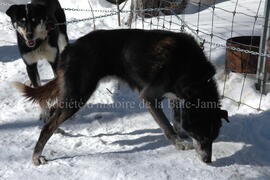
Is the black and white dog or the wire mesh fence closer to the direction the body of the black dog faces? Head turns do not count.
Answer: the wire mesh fence

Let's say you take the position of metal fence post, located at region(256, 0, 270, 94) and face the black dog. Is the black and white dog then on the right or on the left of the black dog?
right

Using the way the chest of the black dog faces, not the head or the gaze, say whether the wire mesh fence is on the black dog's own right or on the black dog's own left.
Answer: on the black dog's own left

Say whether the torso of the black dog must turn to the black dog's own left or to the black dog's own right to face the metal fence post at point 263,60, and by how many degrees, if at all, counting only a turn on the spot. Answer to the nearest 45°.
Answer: approximately 45° to the black dog's own left

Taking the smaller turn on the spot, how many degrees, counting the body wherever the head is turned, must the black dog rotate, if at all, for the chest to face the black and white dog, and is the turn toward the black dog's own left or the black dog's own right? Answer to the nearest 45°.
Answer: approximately 135° to the black dog's own left

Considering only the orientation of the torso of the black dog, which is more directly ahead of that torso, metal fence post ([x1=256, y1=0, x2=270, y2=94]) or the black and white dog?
the metal fence post

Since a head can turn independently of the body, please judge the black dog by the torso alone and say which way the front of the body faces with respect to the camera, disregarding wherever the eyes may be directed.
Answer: to the viewer's right
